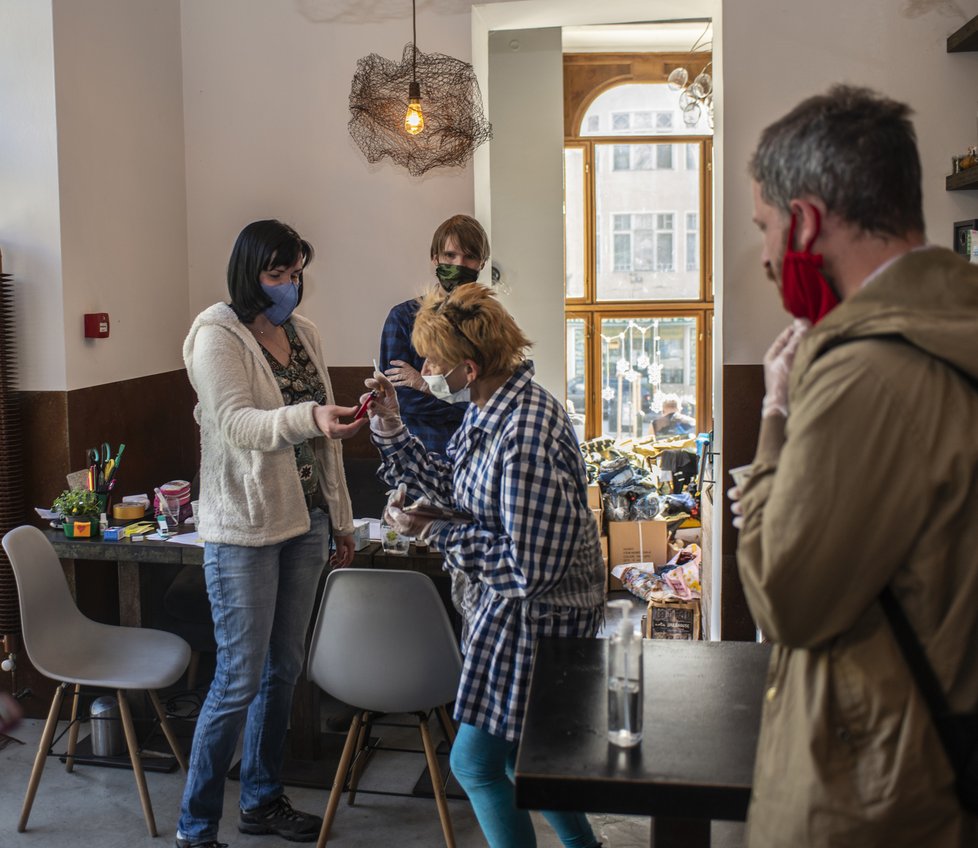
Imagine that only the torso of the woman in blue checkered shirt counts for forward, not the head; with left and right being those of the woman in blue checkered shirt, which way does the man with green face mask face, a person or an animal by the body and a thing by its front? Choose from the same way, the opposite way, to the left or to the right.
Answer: to the left

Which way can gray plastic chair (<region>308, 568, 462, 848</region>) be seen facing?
away from the camera

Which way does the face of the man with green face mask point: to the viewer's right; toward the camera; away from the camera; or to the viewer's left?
toward the camera

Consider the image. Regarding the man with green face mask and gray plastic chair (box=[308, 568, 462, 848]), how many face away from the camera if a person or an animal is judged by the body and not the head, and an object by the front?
1

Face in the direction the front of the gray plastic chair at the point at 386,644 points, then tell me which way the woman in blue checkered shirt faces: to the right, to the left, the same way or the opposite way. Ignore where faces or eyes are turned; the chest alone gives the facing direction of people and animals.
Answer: to the left

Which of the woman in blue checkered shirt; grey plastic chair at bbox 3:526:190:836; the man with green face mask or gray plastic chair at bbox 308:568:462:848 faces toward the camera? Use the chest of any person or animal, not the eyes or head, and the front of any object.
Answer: the man with green face mask

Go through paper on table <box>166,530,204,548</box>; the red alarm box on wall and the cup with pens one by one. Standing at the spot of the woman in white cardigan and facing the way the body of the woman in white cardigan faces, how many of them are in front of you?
0

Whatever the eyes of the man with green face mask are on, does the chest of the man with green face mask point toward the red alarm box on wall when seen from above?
no

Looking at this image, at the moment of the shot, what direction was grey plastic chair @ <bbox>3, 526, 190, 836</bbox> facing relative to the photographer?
facing to the right of the viewer

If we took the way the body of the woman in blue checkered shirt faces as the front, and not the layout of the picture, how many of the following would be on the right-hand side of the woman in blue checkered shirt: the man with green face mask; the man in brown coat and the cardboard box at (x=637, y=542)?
2

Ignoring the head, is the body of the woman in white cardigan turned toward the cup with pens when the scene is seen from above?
no

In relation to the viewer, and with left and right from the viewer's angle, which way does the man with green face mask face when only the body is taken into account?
facing the viewer

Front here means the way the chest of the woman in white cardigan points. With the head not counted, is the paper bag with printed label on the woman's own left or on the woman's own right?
on the woman's own left

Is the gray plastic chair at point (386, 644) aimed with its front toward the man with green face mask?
yes

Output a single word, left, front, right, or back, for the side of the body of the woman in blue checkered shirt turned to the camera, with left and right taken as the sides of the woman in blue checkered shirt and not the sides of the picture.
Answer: left

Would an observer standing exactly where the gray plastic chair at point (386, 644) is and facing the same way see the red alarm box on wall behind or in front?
in front

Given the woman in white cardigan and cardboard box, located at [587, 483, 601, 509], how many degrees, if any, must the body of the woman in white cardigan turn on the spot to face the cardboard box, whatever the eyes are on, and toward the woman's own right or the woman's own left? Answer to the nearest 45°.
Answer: approximately 90° to the woman's own left
